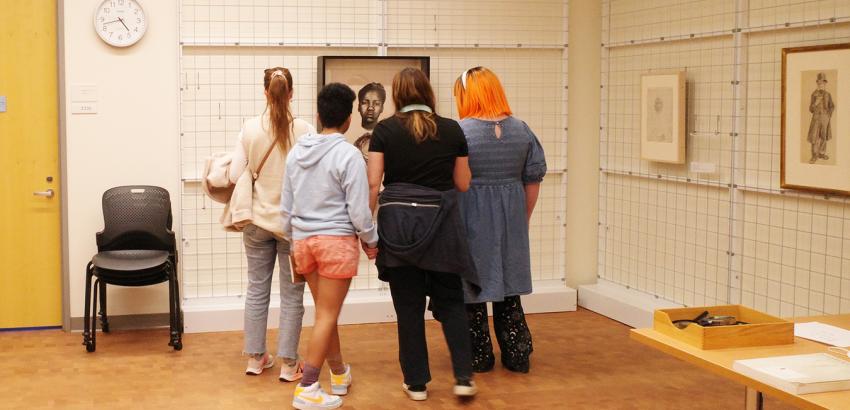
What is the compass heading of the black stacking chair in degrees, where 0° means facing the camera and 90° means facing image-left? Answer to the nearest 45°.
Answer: approximately 0°

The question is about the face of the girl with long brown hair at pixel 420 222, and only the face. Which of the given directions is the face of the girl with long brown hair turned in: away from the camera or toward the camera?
away from the camera

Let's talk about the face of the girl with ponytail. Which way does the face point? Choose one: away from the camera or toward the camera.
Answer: away from the camera

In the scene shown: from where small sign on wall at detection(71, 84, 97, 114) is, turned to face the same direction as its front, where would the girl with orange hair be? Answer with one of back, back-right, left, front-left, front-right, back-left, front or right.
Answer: front-left

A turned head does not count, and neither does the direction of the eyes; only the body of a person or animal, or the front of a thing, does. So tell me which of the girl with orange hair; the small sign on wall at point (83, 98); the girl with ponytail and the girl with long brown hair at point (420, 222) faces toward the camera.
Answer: the small sign on wall

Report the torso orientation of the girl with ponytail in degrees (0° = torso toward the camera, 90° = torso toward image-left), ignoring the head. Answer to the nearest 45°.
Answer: approximately 180°

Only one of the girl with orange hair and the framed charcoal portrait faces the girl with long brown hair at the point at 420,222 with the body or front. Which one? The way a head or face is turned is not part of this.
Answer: the framed charcoal portrait

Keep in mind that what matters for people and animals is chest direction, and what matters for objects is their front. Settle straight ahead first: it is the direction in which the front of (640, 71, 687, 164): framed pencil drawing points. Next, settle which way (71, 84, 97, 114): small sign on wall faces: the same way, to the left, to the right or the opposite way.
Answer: to the left

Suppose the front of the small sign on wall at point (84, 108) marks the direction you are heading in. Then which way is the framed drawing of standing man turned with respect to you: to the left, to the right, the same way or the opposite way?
to the right

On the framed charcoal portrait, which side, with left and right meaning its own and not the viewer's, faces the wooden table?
front

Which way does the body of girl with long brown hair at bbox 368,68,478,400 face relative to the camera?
away from the camera

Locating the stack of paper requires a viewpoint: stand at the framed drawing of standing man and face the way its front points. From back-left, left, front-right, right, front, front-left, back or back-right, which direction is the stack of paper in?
front-left

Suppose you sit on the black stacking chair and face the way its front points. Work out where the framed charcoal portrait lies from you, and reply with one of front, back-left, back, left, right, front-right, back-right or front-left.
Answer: left

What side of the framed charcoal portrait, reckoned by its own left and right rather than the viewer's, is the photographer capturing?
front

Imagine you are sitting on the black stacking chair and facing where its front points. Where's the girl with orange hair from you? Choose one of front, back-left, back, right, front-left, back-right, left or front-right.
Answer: front-left

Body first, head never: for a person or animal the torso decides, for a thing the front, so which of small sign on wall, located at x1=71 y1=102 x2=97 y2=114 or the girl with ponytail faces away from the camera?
the girl with ponytail

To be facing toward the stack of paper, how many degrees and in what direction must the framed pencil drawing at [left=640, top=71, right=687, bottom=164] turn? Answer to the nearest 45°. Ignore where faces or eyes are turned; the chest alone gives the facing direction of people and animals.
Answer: approximately 45° to its left

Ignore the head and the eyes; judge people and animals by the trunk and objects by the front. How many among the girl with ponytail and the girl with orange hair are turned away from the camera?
2

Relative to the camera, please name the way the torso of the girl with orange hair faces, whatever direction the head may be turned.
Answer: away from the camera
